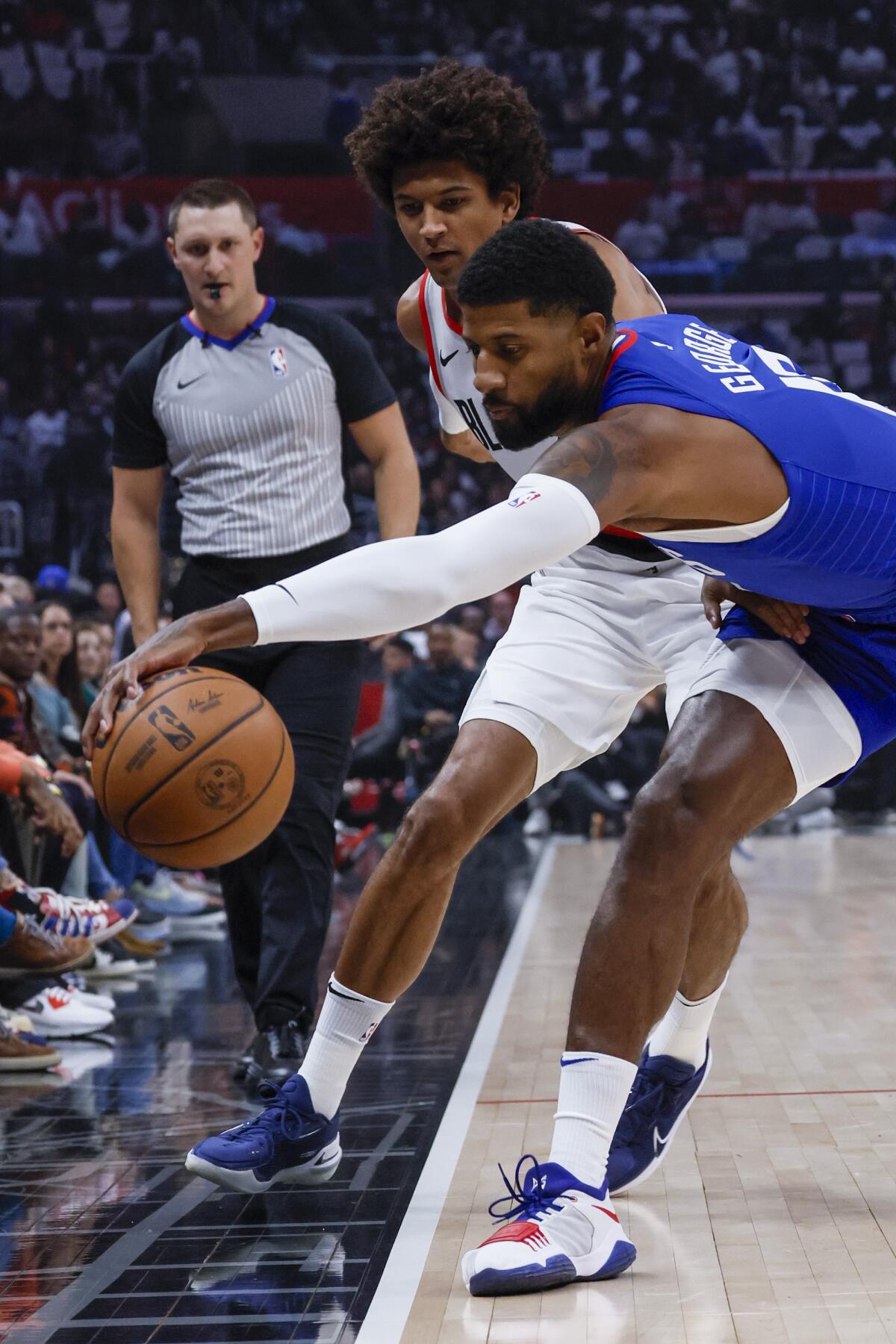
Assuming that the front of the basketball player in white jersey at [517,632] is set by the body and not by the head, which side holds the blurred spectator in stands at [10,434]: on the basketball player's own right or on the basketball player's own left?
on the basketball player's own right

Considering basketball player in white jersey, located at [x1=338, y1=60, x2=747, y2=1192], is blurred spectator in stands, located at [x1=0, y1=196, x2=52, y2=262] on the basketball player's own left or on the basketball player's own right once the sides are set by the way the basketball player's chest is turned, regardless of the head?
on the basketball player's own right

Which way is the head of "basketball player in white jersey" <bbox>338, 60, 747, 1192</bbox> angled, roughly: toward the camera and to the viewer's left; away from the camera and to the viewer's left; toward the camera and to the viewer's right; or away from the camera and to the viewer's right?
toward the camera and to the viewer's left

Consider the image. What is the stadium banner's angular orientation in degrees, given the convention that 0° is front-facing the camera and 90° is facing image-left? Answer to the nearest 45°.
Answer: approximately 0°

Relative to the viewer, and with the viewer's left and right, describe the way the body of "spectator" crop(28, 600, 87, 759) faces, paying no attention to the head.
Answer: facing the viewer and to the right of the viewer

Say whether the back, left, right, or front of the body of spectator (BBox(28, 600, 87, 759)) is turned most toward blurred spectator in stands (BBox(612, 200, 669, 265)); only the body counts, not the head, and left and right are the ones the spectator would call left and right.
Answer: left

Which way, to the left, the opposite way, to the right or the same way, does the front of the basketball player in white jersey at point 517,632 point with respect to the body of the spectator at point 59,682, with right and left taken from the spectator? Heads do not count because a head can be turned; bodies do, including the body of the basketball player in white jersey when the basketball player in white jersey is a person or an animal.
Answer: to the right
